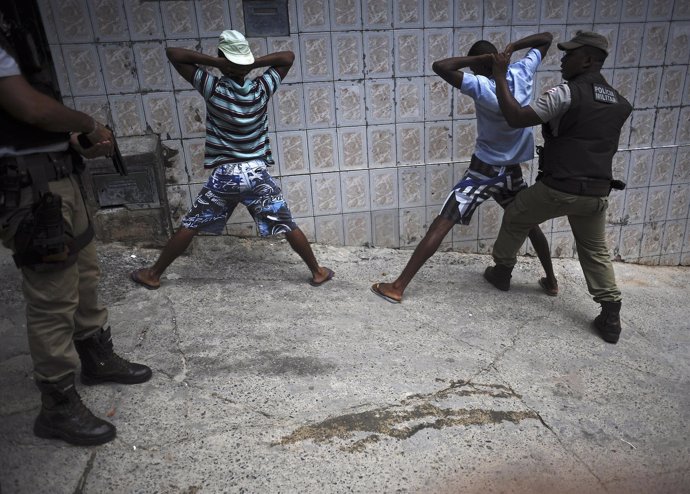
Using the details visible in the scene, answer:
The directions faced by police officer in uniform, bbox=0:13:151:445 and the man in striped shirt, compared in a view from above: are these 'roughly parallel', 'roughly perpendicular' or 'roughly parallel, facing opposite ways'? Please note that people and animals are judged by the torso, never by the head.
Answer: roughly perpendicular

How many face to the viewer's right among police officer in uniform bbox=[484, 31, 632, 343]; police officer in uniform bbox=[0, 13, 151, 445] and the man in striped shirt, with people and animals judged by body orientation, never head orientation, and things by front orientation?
1

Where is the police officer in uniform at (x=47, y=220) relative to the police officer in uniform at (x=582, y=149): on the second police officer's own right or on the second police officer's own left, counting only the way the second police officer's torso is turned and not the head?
on the second police officer's own left

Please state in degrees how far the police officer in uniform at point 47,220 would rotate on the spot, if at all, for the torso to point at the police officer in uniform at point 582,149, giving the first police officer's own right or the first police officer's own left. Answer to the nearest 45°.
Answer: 0° — they already face them

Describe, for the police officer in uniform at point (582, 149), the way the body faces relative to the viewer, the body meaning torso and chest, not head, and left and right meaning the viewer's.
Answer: facing away from the viewer and to the left of the viewer

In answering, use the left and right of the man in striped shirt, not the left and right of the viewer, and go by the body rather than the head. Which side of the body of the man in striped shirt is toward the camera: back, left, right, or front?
back

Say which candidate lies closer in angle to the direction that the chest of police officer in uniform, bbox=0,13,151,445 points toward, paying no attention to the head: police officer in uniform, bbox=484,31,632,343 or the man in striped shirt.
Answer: the police officer in uniform

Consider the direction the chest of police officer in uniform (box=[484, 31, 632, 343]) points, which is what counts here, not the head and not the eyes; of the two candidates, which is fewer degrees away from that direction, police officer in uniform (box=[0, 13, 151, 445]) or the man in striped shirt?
the man in striped shirt

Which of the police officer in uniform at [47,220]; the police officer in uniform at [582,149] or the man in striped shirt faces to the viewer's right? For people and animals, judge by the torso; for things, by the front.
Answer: the police officer in uniform at [47,220]

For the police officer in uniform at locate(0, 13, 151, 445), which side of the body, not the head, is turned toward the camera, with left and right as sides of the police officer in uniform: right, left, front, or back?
right

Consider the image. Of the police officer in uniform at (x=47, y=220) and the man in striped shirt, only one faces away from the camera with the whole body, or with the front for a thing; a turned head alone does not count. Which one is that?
the man in striped shirt

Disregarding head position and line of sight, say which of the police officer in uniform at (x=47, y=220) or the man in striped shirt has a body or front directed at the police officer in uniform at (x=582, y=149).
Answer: the police officer in uniform at (x=47, y=220)

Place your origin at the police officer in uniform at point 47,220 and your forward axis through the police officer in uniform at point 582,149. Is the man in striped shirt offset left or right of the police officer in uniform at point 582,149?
left

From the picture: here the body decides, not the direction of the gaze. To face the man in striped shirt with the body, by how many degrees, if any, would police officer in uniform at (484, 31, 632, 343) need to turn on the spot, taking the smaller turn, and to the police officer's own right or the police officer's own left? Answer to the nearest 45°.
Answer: approximately 45° to the police officer's own left

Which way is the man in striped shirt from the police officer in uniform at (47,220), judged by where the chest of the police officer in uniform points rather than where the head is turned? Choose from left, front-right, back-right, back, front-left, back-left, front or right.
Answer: front-left

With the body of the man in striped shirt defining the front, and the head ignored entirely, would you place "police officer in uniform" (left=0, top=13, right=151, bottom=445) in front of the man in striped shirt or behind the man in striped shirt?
behind
